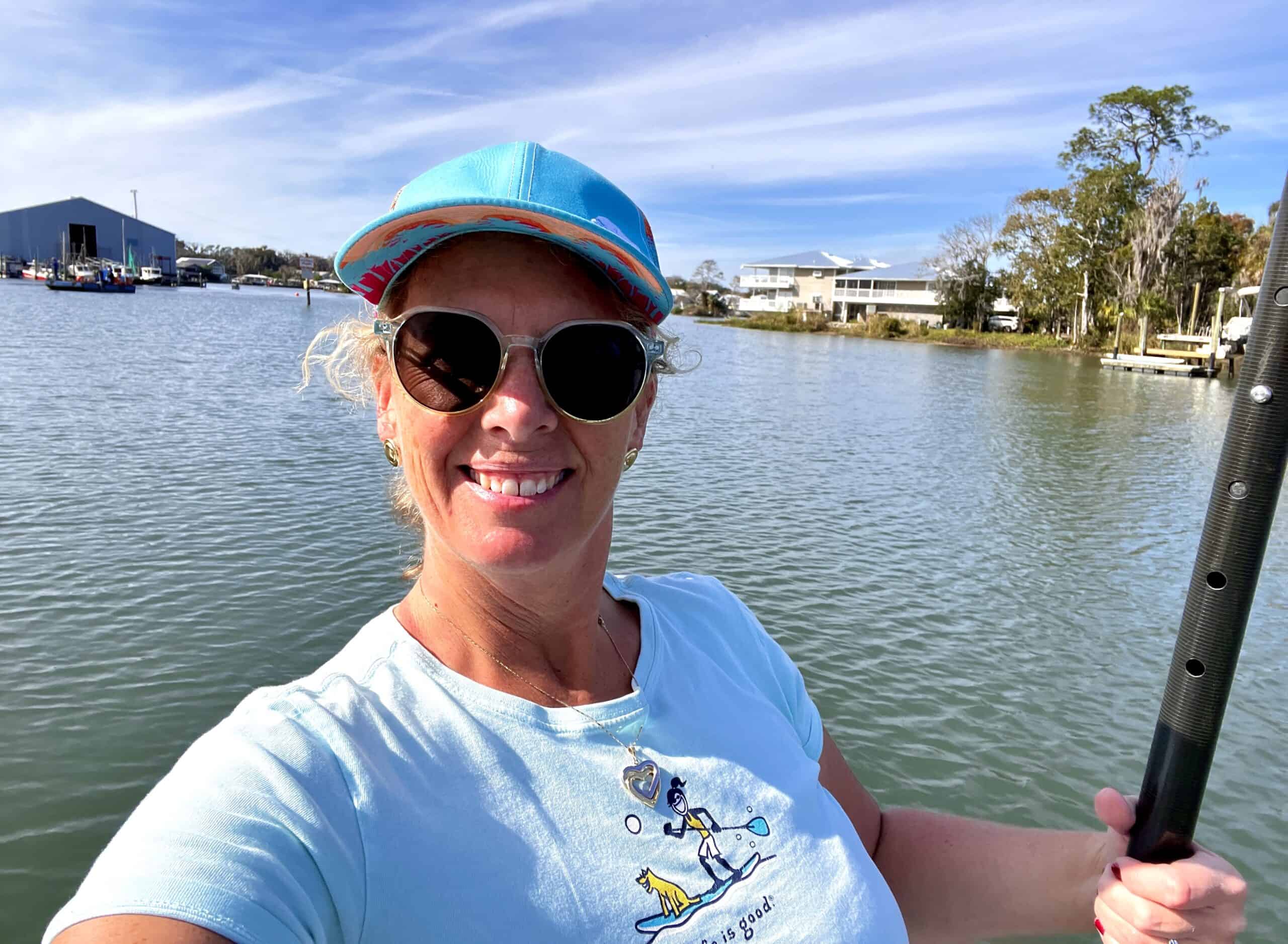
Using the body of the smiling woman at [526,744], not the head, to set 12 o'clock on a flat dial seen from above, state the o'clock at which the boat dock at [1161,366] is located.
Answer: The boat dock is roughly at 7 o'clock from the smiling woman.

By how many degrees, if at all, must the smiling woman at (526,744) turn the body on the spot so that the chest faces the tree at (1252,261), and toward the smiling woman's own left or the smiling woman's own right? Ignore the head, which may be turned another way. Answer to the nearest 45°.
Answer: approximately 135° to the smiling woman's own left

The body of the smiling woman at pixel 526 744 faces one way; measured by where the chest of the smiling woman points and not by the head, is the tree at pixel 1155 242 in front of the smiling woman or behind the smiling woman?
behind

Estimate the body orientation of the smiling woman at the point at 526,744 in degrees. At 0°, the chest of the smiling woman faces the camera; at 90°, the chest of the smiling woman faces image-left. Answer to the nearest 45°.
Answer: approximately 0°

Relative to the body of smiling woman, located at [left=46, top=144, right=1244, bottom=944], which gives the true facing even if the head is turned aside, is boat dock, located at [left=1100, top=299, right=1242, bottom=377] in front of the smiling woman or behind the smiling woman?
behind

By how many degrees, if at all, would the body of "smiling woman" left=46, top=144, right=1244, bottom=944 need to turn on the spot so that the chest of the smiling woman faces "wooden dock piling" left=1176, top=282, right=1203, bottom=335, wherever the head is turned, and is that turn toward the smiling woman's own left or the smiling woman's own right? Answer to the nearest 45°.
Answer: approximately 135° to the smiling woman's own left
